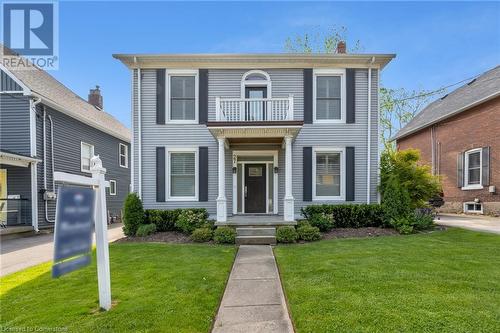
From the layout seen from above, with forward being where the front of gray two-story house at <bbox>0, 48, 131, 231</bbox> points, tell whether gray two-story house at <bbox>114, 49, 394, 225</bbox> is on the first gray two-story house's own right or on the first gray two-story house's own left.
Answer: on the first gray two-story house's own left

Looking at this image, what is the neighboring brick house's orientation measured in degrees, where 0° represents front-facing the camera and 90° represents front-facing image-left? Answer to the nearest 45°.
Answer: approximately 315°

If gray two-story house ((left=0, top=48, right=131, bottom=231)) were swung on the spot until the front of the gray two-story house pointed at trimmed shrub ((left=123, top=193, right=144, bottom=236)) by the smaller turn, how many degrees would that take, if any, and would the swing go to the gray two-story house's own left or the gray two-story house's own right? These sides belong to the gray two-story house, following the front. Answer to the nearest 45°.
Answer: approximately 90° to the gray two-story house's own left

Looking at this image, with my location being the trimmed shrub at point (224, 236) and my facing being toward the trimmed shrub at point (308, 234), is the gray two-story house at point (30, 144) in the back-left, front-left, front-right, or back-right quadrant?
back-left

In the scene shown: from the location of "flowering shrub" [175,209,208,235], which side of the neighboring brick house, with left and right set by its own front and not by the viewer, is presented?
right

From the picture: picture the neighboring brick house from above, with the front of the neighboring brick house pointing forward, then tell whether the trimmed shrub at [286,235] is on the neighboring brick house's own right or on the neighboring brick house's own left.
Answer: on the neighboring brick house's own right

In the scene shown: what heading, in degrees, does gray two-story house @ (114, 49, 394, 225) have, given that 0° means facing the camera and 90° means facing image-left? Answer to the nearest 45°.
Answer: approximately 0°

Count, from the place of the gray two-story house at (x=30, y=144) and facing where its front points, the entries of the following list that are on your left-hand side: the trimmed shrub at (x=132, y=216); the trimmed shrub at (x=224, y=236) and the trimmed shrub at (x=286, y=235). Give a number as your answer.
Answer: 3
